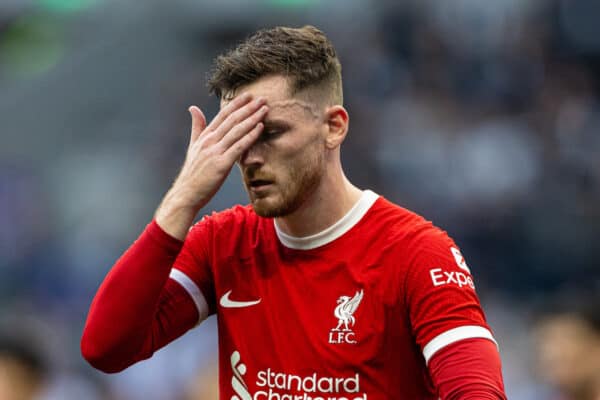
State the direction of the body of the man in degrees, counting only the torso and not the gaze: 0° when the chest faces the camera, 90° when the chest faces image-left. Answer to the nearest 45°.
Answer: approximately 45°
